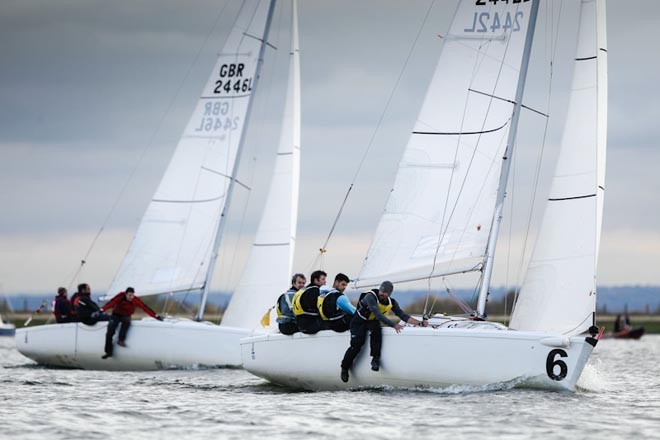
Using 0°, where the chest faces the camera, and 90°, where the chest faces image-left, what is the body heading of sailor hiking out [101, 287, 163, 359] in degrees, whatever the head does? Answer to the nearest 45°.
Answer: approximately 0°
